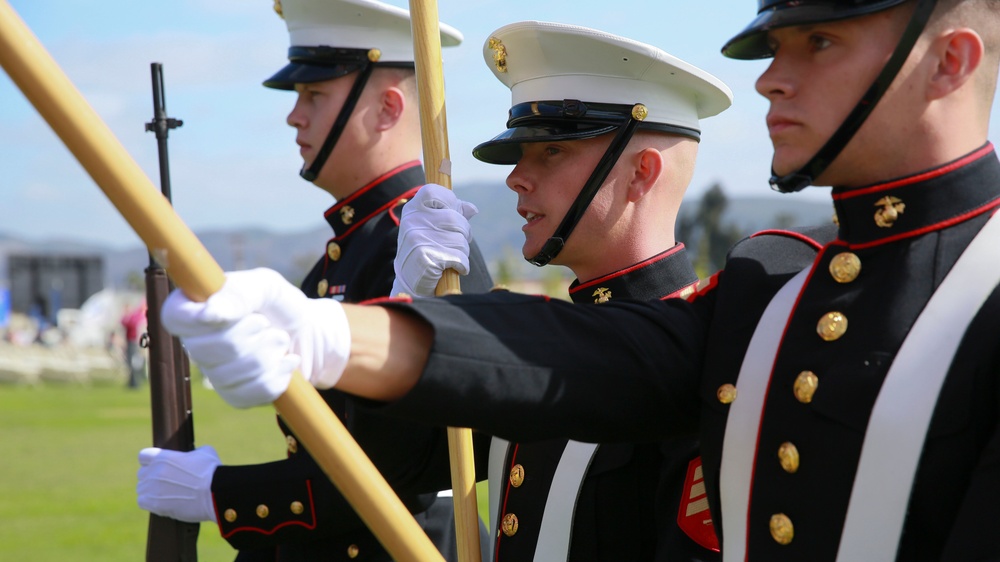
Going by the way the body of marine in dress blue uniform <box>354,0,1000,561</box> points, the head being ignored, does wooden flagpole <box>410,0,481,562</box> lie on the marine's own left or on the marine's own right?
on the marine's own right

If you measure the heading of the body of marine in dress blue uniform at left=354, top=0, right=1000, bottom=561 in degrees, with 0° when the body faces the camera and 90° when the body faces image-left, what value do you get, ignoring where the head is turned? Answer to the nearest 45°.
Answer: approximately 45°

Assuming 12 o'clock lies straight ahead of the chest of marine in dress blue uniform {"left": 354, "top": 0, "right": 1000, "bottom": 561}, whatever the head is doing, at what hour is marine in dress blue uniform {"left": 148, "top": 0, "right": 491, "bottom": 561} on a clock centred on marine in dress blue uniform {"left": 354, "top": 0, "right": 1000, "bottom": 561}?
marine in dress blue uniform {"left": 148, "top": 0, "right": 491, "bottom": 561} is roughly at 3 o'clock from marine in dress blue uniform {"left": 354, "top": 0, "right": 1000, "bottom": 561}.

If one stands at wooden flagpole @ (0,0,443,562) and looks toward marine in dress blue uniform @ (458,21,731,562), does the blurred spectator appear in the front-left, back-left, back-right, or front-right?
front-left

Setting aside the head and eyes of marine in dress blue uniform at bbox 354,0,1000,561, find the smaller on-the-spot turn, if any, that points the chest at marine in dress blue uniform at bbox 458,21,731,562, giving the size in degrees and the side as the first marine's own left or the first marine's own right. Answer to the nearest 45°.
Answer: approximately 90° to the first marine's own right

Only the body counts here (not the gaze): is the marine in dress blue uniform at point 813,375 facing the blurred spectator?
no
